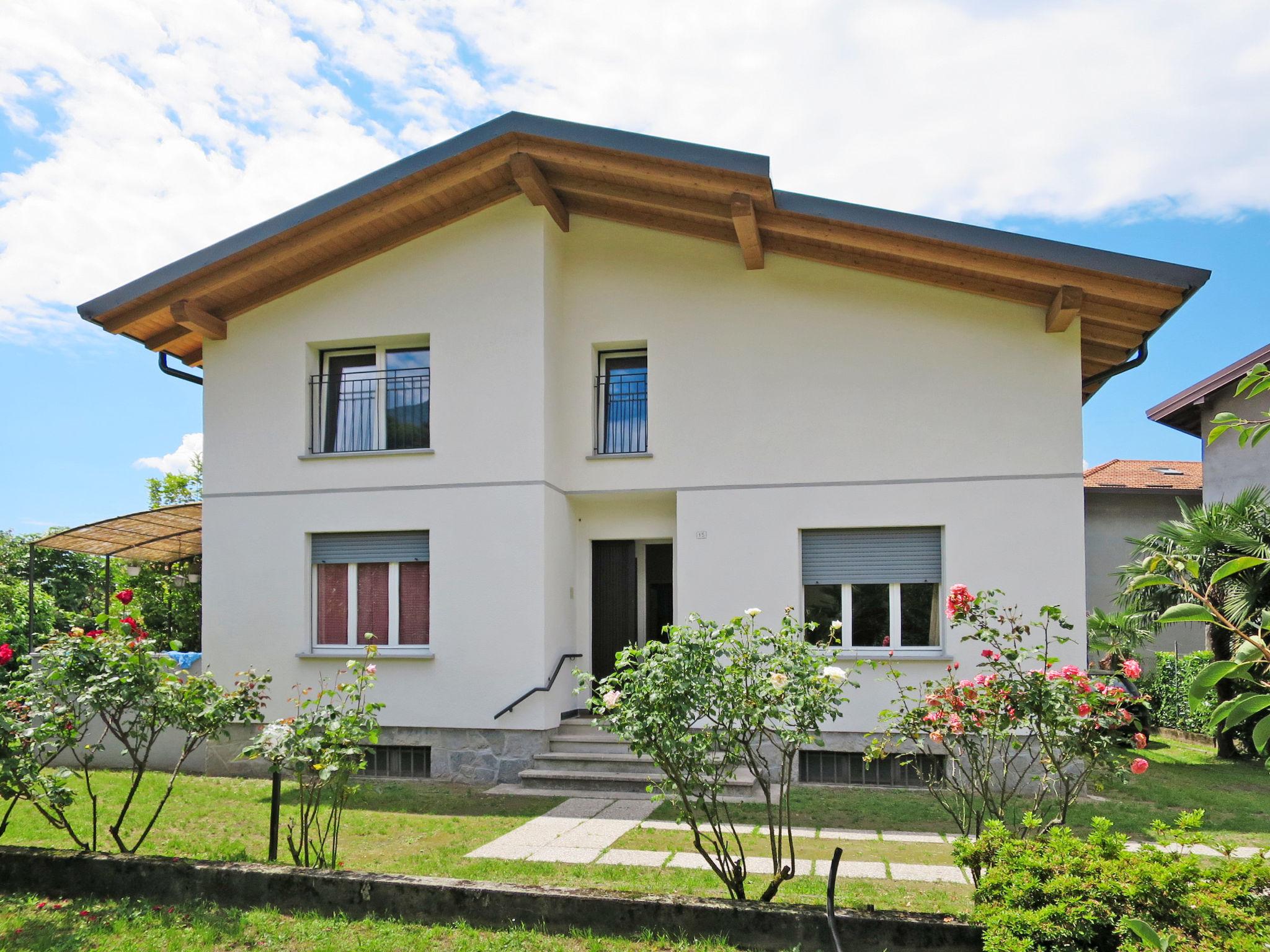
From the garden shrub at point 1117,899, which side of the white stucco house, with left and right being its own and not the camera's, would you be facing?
front

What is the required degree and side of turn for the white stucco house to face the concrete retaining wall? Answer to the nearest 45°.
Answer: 0° — it already faces it

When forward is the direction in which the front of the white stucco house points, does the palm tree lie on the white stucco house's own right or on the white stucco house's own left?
on the white stucco house's own left

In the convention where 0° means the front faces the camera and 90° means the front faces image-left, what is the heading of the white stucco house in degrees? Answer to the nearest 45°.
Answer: approximately 0°

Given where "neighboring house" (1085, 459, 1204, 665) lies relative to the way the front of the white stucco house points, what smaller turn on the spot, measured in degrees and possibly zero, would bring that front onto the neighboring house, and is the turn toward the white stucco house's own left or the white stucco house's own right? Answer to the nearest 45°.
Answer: approximately 135° to the white stucco house's own left

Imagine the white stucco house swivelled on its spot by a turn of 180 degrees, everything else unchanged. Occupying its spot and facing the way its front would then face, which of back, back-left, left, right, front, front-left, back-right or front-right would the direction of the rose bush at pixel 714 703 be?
back

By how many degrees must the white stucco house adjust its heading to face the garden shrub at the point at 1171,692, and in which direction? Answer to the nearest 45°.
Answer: approximately 135° to its left

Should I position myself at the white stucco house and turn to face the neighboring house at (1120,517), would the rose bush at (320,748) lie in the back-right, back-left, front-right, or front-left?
back-right

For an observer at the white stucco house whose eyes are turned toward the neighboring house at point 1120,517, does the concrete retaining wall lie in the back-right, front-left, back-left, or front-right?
back-right
